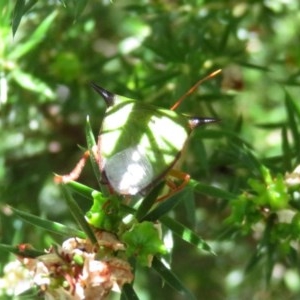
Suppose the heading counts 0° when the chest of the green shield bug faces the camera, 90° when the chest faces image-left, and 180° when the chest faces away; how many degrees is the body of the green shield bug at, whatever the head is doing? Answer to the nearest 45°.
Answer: approximately 180°
